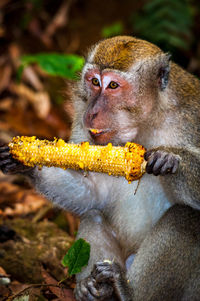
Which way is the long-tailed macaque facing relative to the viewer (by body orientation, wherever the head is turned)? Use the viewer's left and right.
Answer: facing the viewer and to the left of the viewer

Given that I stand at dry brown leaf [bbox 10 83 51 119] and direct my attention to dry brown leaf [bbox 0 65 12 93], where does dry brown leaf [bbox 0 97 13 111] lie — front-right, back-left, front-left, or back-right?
front-left

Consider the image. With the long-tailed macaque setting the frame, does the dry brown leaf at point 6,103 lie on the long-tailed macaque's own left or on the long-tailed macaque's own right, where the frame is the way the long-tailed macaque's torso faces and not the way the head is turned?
on the long-tailed macaque's own right

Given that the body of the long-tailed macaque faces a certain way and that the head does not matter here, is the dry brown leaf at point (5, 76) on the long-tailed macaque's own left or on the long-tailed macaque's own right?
on the long-tailed macaque's own right
